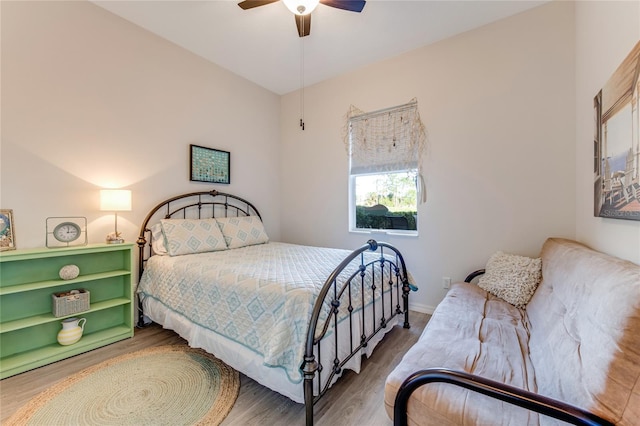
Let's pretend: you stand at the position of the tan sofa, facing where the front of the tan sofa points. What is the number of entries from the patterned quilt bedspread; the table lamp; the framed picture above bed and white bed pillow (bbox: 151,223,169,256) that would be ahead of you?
4

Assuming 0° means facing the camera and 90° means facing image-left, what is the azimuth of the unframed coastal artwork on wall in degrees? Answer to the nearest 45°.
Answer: approximately 90°

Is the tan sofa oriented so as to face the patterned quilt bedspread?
yes

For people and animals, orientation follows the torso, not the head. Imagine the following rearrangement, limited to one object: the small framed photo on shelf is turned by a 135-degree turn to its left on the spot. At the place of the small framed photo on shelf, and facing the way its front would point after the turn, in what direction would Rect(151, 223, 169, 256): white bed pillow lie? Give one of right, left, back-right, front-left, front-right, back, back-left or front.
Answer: front-right

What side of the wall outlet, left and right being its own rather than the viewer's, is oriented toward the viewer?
front

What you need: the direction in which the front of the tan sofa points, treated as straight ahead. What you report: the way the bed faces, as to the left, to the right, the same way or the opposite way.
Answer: the opposite way

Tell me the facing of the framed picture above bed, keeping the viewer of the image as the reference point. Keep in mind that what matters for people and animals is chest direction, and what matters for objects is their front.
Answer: facing the viewer and to the right of the viewer

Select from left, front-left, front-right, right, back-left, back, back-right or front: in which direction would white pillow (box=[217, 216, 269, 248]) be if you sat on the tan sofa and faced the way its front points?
front

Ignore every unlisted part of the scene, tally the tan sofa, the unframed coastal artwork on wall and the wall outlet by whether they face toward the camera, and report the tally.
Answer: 1

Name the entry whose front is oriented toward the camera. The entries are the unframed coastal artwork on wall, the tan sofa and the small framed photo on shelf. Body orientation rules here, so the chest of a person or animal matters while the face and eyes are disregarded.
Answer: the small framed photo on shelf

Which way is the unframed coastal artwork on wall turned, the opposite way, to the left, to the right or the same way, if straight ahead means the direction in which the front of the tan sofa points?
the same way

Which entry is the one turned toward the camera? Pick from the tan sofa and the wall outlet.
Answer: the wall outlet

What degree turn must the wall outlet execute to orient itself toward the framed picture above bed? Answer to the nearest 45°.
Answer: approximately 90° to its right

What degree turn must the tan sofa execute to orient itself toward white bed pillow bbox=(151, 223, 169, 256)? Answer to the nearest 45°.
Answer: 0° — it already faces it

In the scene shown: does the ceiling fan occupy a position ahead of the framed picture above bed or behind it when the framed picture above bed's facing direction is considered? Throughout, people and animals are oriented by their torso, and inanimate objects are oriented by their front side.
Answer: ahead

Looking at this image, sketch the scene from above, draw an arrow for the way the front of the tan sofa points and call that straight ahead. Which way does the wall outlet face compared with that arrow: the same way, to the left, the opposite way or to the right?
to the left

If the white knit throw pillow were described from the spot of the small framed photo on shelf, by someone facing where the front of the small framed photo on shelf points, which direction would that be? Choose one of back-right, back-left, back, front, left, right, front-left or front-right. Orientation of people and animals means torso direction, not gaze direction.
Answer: front-left

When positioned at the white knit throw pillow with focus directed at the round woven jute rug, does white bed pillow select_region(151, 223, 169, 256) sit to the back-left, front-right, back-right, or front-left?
front-right
